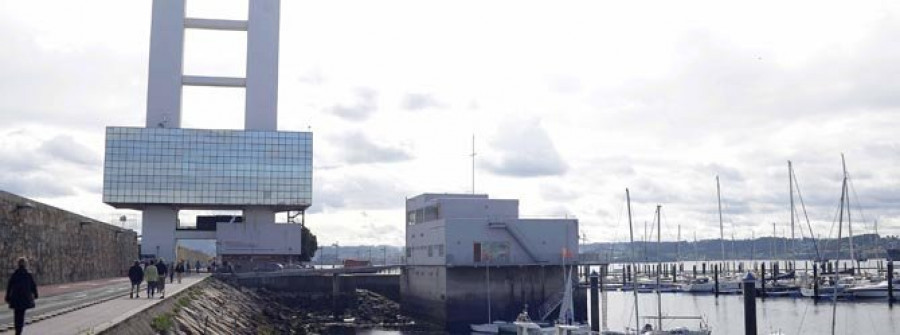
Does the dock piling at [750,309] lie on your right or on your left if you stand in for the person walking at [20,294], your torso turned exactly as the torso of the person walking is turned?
on your right

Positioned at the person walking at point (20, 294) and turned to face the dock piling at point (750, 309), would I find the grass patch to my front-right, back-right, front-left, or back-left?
front-left

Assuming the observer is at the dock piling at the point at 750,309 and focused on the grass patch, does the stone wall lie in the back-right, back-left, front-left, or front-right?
front-right

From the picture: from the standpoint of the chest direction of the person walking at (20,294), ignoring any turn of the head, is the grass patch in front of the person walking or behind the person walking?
in front

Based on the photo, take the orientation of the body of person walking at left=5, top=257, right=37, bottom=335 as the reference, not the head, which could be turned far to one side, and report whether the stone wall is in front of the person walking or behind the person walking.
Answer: in front

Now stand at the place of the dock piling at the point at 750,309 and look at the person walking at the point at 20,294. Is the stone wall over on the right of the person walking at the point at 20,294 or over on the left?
right

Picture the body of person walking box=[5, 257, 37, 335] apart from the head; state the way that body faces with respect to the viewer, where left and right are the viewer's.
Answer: facing away from the viewer

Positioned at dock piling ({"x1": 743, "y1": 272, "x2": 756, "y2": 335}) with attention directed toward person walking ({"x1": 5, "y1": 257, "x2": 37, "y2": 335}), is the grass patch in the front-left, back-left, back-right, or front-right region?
front-right

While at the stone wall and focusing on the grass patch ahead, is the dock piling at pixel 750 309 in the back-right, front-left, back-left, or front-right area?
front-left
